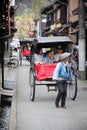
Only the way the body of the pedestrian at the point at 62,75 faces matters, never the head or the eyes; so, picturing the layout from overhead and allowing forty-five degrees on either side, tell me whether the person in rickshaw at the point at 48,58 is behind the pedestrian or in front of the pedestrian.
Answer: behind

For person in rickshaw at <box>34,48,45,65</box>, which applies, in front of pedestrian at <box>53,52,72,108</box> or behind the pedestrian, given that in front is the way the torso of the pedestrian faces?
behind

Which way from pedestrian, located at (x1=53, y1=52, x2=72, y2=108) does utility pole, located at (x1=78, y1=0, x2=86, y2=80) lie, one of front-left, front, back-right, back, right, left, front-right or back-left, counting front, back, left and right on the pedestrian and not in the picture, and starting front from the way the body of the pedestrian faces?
back-left

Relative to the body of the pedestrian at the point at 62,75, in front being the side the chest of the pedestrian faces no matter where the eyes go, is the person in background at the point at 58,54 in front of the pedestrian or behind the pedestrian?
behind
